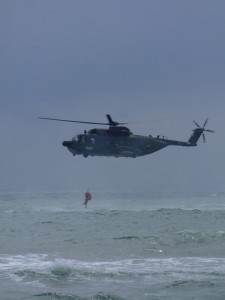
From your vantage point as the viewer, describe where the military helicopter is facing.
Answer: facing to the left of the viewer
